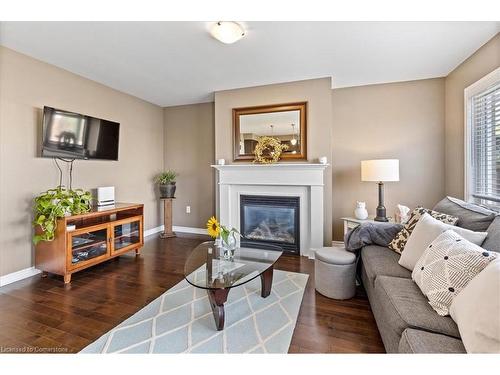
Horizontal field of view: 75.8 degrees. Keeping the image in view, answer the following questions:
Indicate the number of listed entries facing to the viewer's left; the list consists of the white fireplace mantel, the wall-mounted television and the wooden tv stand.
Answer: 0

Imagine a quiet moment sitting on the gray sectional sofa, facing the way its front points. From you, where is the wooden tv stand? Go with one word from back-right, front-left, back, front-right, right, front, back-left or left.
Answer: front-right

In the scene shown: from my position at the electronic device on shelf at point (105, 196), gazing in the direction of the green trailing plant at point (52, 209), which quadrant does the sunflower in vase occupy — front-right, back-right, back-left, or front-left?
front-left

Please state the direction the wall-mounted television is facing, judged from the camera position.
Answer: facing the viewer and to the right of the viewer

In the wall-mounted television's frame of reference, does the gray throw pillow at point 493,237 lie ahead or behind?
ahead

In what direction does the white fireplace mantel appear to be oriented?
toward the camera

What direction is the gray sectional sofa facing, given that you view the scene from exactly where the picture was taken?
facing the viewer and to the left of the viewer

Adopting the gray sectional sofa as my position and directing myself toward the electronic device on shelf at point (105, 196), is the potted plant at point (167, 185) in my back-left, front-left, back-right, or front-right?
front-right

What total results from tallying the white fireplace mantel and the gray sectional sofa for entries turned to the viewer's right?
0

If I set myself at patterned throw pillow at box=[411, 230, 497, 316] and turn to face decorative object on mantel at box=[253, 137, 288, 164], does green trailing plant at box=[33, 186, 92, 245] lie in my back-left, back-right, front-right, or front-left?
front-left

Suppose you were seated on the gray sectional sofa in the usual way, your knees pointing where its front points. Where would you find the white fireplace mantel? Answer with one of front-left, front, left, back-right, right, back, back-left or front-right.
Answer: right

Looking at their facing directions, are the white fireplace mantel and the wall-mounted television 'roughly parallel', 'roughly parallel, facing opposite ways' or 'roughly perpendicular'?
roughly perpendicular

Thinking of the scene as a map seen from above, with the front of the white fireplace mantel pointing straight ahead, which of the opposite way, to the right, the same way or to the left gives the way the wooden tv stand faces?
to the left

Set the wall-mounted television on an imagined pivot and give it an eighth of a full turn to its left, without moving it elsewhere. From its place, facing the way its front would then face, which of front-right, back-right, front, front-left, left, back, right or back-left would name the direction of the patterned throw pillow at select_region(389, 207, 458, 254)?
front-right

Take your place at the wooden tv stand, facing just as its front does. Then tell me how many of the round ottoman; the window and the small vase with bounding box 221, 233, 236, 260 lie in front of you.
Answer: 3

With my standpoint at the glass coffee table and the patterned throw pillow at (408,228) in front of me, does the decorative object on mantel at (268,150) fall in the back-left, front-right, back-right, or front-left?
front-left
